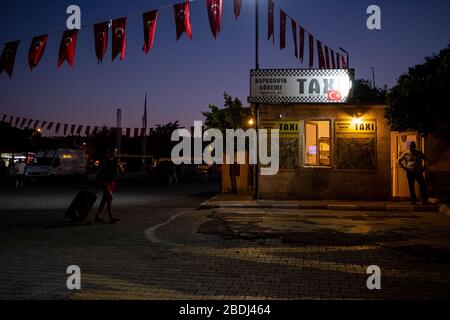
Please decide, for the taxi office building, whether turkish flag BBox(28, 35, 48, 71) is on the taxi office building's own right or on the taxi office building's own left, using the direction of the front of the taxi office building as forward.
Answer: on the taxi office building's own right

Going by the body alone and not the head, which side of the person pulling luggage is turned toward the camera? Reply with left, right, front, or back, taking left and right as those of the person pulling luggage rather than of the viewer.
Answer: right

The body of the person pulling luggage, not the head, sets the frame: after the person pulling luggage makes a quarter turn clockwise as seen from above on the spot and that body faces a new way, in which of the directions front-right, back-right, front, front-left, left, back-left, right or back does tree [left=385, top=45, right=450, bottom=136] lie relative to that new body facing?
left

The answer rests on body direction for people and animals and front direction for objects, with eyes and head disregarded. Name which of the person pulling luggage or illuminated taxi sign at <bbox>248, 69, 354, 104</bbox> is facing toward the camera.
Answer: the illuminated taxi sign

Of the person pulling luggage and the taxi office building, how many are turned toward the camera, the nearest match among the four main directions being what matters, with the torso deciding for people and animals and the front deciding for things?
1

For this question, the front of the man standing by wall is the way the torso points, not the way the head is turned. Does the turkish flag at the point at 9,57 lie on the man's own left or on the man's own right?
on the man's own right

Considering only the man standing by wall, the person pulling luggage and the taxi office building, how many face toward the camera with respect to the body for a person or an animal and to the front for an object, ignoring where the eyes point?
2

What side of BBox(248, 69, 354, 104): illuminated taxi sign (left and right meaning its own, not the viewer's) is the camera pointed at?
front

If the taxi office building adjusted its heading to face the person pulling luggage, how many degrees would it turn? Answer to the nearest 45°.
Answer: approximately 45° to its right

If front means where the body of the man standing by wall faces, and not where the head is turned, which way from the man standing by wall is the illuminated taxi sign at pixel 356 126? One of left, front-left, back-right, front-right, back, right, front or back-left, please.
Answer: back-right

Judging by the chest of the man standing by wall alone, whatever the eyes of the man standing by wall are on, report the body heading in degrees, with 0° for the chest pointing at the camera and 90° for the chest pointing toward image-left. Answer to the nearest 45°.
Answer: approximately 0°

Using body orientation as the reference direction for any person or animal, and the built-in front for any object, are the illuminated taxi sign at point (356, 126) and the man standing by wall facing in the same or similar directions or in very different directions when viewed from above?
same or similar directions

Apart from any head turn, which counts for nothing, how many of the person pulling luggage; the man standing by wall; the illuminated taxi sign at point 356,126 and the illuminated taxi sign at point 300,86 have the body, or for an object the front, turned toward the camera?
3

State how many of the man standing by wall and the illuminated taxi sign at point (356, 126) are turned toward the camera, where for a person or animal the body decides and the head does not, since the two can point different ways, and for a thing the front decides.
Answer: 2

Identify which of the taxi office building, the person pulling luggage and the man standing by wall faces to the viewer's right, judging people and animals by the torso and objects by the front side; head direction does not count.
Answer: the person pulling luggage

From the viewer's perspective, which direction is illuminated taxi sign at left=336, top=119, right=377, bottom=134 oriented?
toward the camera

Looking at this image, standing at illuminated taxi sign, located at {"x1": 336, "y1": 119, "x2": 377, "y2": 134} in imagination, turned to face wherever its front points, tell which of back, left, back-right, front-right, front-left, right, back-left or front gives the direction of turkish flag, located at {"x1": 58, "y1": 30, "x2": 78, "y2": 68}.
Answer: front-right
